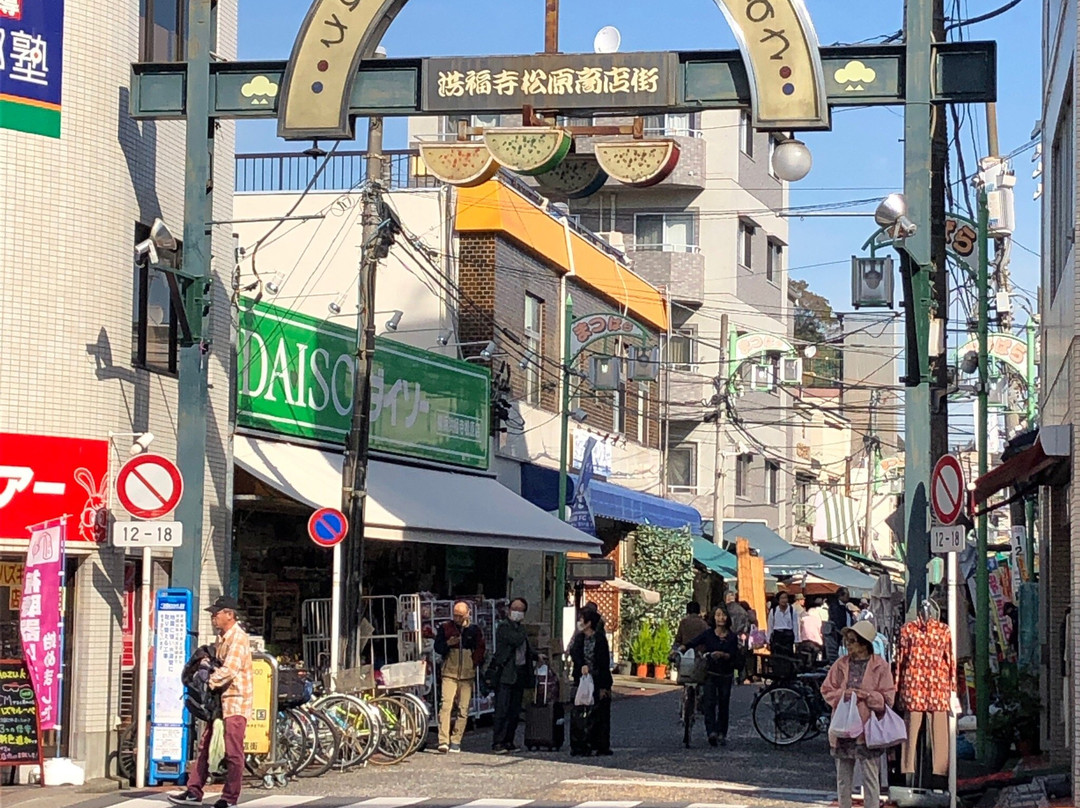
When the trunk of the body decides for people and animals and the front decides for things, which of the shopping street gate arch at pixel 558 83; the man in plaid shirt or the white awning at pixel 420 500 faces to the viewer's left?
the man in plaid shirt

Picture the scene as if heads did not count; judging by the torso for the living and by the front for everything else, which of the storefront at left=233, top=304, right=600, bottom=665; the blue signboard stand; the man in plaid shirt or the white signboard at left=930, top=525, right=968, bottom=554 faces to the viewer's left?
the man in plaid shirt

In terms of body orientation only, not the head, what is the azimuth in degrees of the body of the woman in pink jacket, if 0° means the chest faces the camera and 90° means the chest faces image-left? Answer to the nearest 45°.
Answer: approximately 0°

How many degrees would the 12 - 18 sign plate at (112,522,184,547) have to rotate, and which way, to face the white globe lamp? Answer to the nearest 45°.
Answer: approximately 90° to its left

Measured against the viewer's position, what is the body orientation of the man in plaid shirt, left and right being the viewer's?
facing to the left of the viewer

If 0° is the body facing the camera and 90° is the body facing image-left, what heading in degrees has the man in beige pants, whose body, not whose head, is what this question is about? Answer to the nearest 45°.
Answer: approximately 0°

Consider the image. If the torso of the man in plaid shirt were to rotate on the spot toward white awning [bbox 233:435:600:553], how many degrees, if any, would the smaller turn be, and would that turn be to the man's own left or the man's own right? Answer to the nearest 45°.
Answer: approximately 90° to the man's own right

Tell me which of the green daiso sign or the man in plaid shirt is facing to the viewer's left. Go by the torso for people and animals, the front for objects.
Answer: the man in plaid shirt

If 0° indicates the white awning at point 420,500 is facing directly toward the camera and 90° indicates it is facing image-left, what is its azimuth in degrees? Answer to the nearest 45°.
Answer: approximately 315°

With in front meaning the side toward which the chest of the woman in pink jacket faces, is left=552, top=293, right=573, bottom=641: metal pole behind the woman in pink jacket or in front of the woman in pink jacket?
behind

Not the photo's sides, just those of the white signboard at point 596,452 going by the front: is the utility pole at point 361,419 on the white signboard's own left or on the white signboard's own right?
on the white signboard's own right

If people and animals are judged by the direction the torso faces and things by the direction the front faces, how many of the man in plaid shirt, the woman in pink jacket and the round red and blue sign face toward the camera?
2
